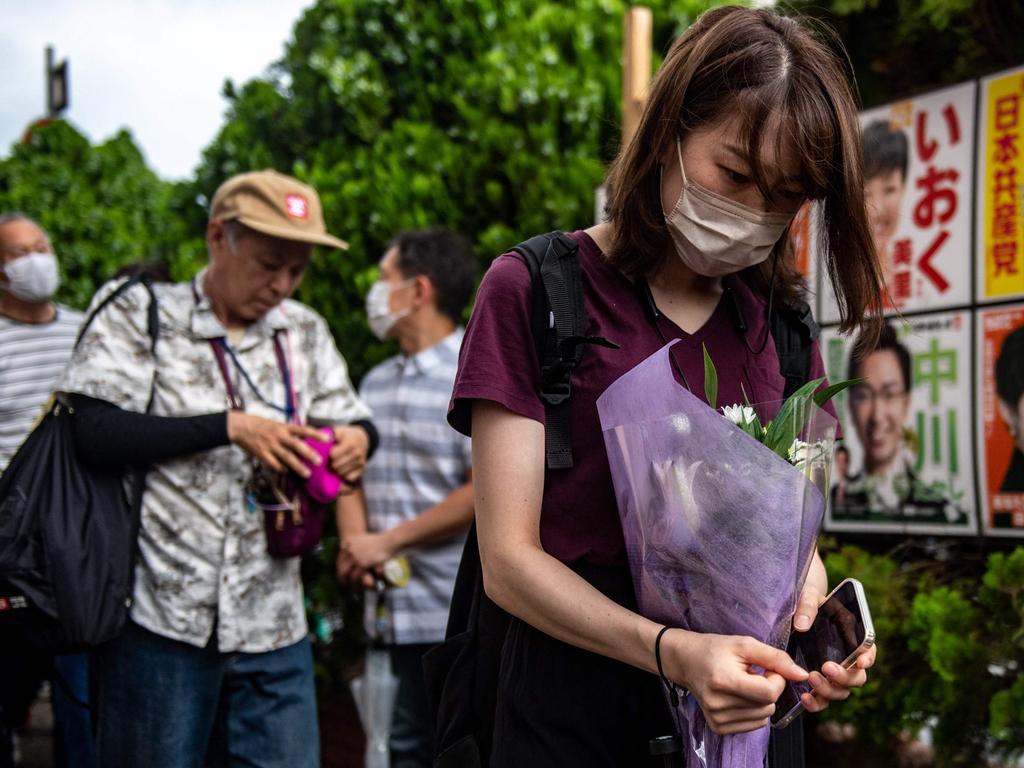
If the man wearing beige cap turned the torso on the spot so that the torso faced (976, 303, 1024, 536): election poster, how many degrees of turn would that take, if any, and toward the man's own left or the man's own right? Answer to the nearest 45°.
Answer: approximately 45° to the man's own left

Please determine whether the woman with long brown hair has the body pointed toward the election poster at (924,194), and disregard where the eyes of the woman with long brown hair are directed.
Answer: no

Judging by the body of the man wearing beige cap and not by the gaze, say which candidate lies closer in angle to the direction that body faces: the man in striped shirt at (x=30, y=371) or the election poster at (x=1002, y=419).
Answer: the election poster

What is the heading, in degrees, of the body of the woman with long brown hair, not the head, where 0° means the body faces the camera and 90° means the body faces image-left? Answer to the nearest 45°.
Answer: approximately 315°

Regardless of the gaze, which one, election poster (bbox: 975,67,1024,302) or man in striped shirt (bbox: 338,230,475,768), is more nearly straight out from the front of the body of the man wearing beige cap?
the election poster

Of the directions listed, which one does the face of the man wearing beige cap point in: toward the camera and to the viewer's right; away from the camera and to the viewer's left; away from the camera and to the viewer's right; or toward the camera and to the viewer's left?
toward the camera and to the viewer's right

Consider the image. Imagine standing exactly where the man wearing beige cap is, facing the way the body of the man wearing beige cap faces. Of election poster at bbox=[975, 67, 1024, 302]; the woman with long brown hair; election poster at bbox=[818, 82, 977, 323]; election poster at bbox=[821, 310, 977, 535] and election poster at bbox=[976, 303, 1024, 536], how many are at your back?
0

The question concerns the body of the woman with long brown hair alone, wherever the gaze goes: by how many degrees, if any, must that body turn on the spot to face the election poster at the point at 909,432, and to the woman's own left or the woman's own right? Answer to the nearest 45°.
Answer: approximately 90° to the woman's own left

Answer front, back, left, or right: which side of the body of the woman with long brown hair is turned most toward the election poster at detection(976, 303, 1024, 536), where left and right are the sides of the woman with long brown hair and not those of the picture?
left

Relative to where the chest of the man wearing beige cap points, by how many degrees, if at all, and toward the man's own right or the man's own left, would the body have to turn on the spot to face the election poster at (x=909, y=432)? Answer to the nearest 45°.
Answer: approximately 45° to the man's own left

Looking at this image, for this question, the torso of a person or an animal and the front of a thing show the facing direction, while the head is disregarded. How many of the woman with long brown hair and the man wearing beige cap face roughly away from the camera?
0

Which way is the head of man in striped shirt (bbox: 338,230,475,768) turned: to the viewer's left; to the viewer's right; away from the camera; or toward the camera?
to the viewer's left

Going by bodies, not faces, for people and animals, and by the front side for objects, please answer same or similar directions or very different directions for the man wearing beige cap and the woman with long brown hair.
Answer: same or similar directions

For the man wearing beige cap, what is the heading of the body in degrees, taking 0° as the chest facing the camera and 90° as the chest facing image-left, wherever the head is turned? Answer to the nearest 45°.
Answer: approximately 315°

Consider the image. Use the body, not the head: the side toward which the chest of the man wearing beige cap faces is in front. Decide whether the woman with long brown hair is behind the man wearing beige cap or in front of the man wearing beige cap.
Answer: in front

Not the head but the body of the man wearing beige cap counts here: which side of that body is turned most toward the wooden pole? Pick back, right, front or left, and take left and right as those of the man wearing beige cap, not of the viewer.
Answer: left
